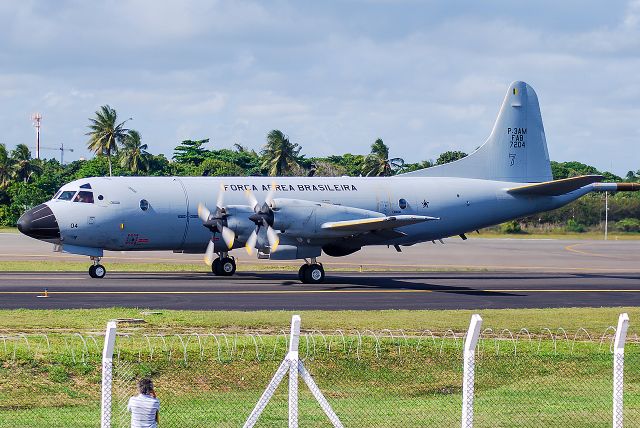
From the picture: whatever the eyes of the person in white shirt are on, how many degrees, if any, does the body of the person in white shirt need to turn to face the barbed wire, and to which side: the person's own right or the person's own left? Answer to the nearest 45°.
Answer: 0° — they already face it

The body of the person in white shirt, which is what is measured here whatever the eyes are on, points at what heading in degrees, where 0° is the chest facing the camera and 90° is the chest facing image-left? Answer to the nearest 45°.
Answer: approximately 180°

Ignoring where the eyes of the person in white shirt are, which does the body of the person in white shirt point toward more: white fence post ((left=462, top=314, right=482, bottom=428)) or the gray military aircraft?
the gray military aircraft

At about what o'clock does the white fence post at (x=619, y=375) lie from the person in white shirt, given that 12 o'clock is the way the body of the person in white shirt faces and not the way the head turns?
The white fence post is roughly at 3 o'clock from the person in white shirt.

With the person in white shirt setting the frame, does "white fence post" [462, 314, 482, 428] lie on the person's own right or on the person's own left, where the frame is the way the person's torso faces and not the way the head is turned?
on the person's own right
